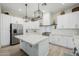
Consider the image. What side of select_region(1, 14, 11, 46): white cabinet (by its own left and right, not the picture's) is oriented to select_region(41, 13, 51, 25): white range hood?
left

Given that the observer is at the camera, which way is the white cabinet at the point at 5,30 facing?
facing the viewer and to the right of the viewer
